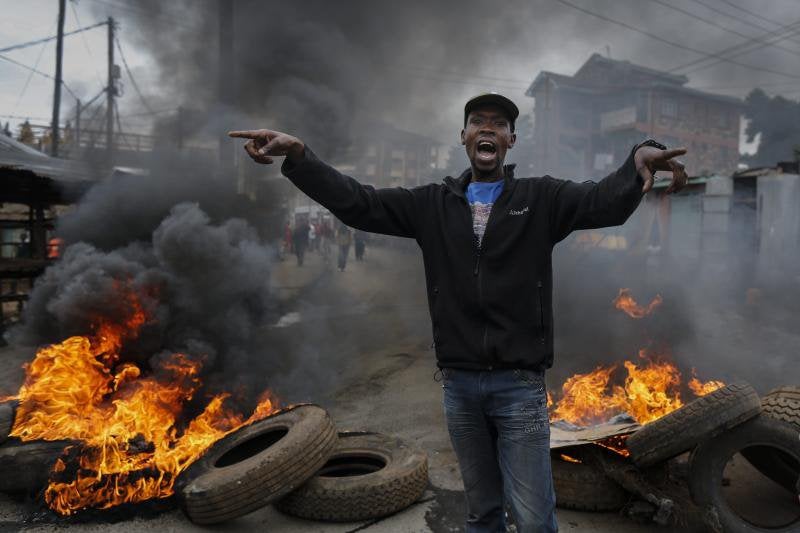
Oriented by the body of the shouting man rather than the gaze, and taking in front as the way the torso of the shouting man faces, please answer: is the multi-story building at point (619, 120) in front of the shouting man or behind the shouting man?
behind

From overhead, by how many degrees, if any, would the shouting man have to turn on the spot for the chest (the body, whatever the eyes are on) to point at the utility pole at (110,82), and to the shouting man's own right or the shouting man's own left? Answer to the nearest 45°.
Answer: approximately 135° to the shouting man's own right

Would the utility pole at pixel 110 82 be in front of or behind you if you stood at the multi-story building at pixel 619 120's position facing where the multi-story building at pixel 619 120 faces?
in front

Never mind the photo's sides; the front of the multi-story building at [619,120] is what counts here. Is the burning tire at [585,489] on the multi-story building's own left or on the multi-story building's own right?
on the multi-story building's own left

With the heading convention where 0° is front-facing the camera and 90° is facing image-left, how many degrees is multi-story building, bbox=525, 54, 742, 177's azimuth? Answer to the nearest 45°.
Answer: approximately 45°

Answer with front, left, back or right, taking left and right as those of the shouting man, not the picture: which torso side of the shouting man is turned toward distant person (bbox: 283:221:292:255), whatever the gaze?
back

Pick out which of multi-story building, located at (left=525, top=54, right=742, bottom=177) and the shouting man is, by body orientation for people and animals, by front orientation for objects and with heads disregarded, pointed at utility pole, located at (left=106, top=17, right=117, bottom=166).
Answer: the multi-story building

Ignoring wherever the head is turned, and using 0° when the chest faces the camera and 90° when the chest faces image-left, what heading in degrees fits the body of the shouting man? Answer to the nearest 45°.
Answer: approximately 0°

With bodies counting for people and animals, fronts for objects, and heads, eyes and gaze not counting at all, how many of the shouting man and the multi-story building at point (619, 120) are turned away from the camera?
0

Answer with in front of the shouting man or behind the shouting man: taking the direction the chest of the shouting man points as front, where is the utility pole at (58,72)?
behind
